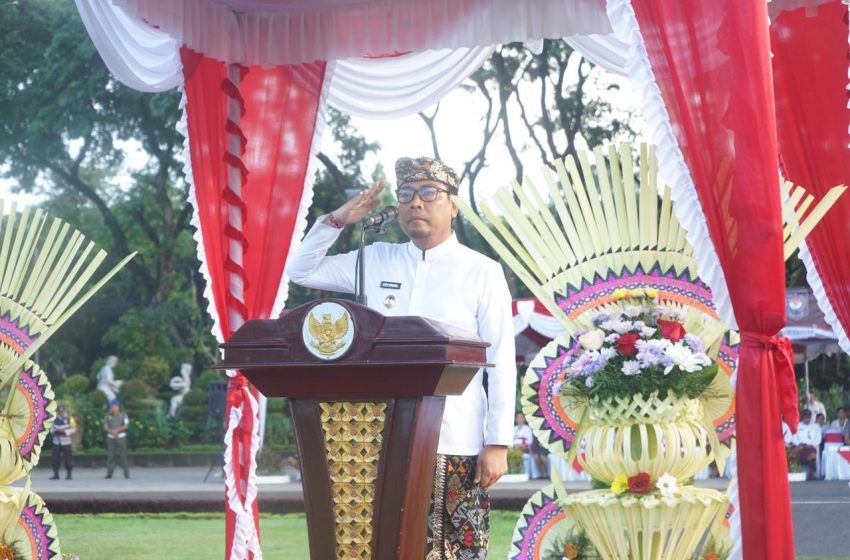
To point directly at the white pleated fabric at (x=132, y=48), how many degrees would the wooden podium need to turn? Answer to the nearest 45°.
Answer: approximately 135° to its right

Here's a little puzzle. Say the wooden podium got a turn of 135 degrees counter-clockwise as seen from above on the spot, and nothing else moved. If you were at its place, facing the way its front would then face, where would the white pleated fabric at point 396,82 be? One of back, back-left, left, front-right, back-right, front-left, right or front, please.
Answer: front-left

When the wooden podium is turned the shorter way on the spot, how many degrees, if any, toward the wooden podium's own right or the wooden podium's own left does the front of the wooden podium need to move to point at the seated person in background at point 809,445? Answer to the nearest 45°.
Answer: approximately 135° to the wooden podium's own left

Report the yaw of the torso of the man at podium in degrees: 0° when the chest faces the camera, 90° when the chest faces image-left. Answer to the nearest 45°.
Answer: approximately 45°

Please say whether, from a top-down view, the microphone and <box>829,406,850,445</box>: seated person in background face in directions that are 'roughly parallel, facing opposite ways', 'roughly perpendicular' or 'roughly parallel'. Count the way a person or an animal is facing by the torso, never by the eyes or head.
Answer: roughly perpendicular

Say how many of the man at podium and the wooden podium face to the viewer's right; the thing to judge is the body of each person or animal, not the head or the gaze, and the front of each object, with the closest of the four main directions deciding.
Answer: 0
